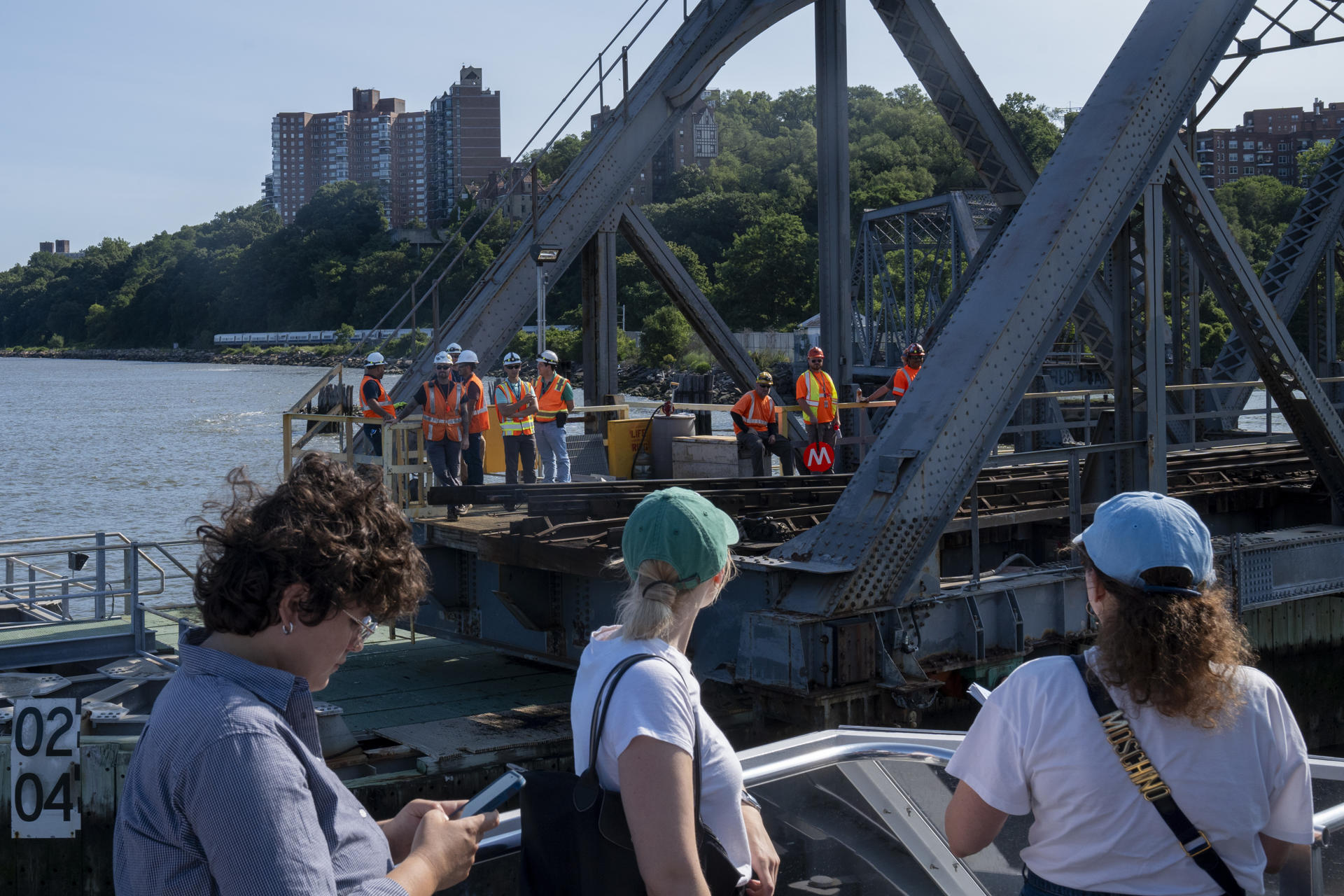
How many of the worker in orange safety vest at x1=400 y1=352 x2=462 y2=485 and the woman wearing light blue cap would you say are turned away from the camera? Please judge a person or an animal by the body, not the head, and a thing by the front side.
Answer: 1

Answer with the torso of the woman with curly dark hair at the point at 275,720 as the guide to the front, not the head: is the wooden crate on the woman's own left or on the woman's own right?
on the woman's own left

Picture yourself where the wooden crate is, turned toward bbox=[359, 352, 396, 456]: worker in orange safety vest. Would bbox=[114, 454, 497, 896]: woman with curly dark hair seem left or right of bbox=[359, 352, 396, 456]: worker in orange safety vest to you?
left

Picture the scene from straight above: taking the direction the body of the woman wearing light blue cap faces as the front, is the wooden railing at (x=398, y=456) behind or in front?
in front

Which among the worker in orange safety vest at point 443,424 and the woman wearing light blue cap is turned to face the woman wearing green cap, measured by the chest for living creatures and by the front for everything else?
the worker in orange safety vest

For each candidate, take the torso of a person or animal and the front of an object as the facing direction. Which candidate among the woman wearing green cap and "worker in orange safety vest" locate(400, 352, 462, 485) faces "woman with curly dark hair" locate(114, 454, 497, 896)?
the worker in orange safety vest

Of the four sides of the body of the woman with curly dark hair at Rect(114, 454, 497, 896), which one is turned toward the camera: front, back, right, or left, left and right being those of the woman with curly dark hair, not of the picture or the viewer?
right

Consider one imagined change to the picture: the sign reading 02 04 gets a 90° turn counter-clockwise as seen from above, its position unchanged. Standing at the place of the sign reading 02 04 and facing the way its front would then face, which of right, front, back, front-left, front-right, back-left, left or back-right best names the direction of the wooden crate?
front-left

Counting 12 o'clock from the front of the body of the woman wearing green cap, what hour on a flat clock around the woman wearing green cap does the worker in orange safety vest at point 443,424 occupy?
The worker in orange safety vest is roughly at 10 o'clock from the woman wearing green cap.

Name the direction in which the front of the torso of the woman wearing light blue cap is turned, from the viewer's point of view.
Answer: away from the camera
